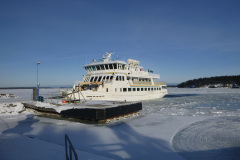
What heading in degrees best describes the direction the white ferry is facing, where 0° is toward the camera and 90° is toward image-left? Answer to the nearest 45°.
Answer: approximately 45°

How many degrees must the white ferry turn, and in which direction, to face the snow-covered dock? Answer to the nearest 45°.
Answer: approximately 45° to its left
